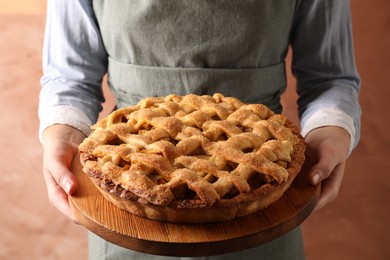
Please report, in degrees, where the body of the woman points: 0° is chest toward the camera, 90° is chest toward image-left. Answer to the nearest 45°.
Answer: approximately 0°
